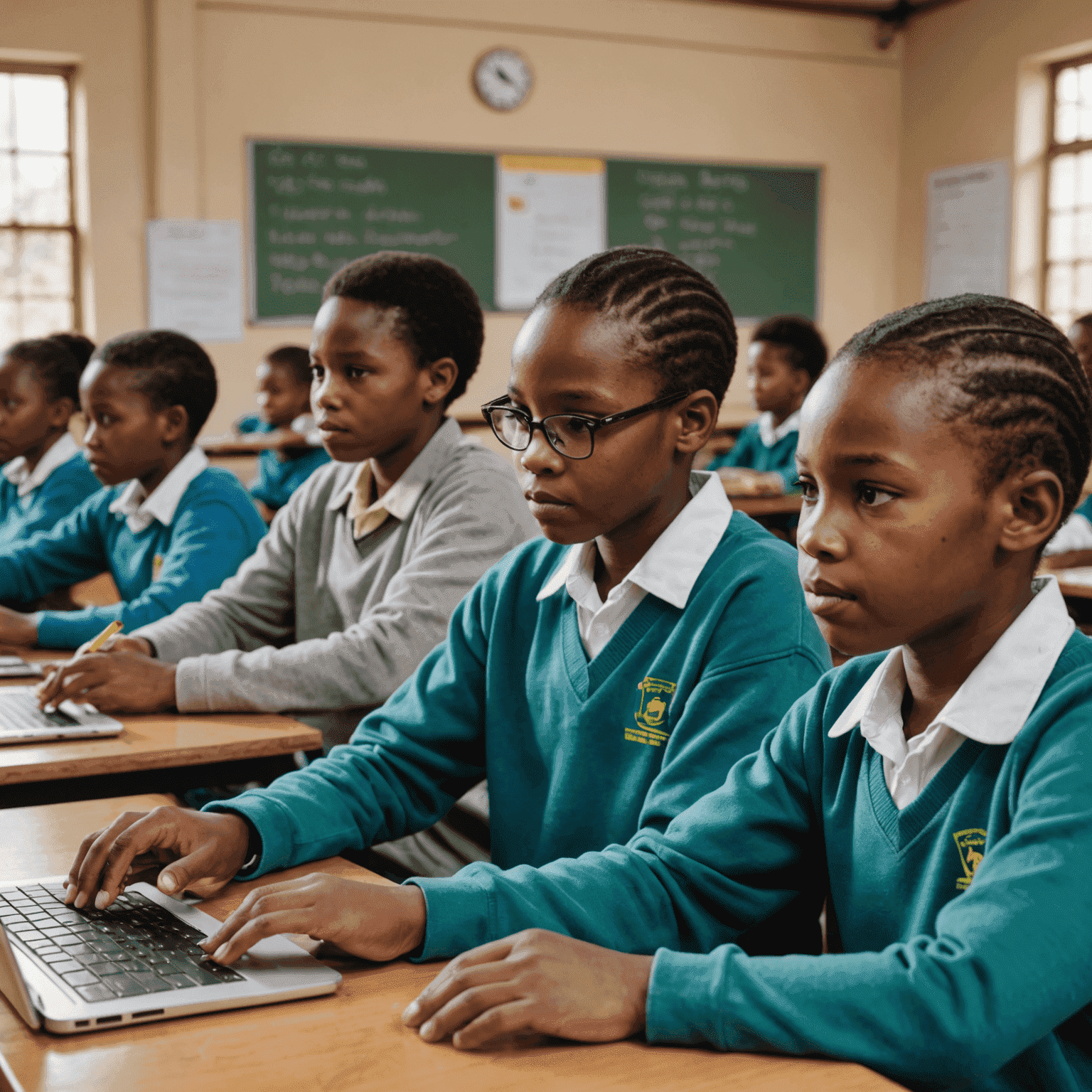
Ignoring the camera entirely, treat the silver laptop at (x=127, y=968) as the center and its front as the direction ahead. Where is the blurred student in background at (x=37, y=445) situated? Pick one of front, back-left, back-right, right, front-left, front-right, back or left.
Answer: left

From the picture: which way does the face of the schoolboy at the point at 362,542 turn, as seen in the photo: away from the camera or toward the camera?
toward the camera

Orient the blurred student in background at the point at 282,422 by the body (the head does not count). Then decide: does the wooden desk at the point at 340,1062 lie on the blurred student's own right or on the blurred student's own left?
on the blurred student's own left

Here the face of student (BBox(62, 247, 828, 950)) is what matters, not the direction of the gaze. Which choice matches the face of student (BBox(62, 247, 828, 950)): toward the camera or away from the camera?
toward the camera

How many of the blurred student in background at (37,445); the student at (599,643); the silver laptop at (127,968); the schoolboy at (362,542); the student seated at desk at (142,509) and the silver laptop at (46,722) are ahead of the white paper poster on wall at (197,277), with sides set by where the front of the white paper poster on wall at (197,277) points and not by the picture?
6

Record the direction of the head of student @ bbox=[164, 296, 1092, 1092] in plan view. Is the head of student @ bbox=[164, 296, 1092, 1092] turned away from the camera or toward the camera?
toward the camera

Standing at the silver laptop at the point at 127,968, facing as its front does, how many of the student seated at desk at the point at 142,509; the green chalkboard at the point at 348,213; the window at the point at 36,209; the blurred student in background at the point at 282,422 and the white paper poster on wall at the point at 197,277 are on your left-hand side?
5

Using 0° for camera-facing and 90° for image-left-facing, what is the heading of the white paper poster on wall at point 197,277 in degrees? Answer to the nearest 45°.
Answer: approximately 0°

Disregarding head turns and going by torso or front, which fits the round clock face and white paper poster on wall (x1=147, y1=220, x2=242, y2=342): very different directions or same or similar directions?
same or similar directions

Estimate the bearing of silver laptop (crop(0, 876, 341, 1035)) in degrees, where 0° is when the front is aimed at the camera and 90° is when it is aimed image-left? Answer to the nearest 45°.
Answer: approximately 270°

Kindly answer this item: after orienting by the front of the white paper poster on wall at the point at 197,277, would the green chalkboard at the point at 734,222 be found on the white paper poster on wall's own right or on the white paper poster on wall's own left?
on the white paper poster on wall's own left

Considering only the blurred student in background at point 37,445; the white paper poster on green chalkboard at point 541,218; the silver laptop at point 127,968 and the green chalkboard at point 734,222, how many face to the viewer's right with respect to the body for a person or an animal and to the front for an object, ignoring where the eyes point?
1

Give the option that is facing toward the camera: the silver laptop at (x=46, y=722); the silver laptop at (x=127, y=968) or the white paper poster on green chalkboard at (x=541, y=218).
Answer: the white paper poster on green chalkboard

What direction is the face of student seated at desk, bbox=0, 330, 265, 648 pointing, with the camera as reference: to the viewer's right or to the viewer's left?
to the viewer's left

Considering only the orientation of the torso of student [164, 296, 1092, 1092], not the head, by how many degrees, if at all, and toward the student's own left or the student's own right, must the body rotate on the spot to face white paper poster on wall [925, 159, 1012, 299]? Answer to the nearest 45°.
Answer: approximately 135° to the student's own right
